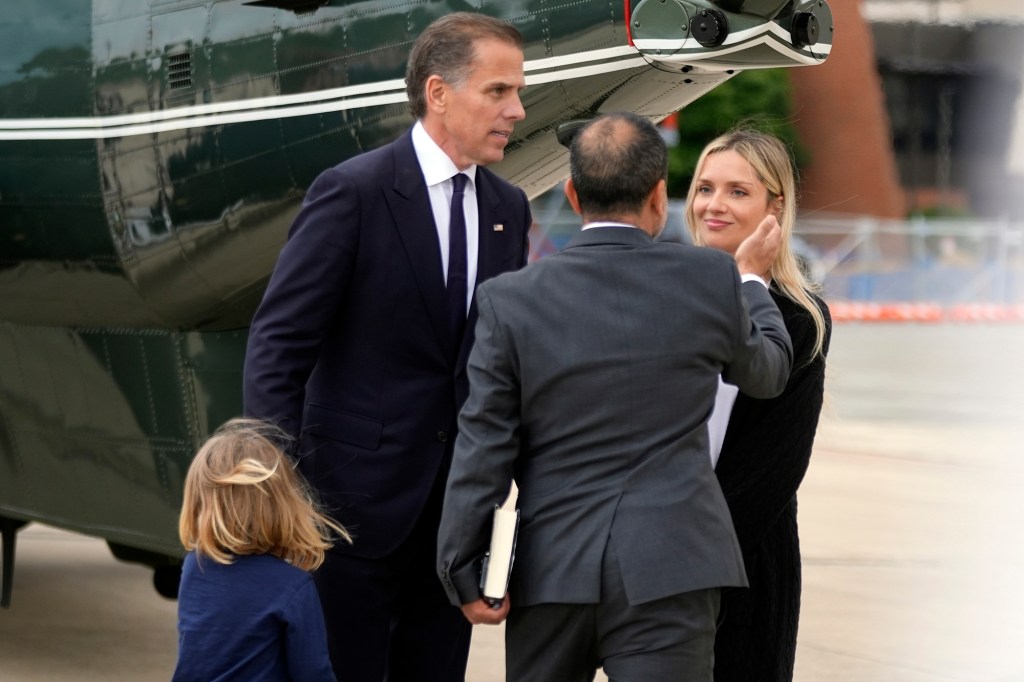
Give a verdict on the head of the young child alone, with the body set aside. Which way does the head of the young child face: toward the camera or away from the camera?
away from the camera

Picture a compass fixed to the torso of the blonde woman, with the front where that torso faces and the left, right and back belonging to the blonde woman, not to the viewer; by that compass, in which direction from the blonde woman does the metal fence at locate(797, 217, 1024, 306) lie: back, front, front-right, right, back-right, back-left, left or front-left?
back-right

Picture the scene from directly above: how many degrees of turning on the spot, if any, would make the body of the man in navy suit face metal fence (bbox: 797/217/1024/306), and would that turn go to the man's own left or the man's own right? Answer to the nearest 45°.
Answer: approximately 90° to the man's own left

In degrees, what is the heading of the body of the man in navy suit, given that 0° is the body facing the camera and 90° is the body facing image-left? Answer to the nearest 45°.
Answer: approximately 315°

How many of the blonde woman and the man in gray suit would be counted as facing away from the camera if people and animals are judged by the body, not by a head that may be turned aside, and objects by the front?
1

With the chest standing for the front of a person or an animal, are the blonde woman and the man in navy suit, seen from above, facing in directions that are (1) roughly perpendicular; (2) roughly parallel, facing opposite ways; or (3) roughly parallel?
roughly perpendicular

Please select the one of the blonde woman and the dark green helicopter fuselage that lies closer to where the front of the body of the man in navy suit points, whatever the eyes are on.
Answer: the blonde woman

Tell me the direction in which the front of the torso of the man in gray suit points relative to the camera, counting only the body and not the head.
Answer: away from the camera

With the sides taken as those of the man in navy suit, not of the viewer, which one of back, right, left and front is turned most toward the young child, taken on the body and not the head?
right

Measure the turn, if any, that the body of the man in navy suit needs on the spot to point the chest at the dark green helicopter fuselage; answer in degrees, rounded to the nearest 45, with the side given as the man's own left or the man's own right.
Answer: approximately 180°

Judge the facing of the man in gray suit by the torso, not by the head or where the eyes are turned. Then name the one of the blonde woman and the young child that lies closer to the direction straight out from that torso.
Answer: the blonde woman

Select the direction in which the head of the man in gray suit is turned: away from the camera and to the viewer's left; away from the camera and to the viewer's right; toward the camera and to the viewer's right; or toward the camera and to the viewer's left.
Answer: away from the camera and to the viewer's right

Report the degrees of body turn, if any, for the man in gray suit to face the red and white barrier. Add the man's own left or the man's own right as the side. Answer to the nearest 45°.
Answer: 0° — they already face it

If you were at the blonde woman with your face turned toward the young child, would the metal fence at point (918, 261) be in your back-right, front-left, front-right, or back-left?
back-right
